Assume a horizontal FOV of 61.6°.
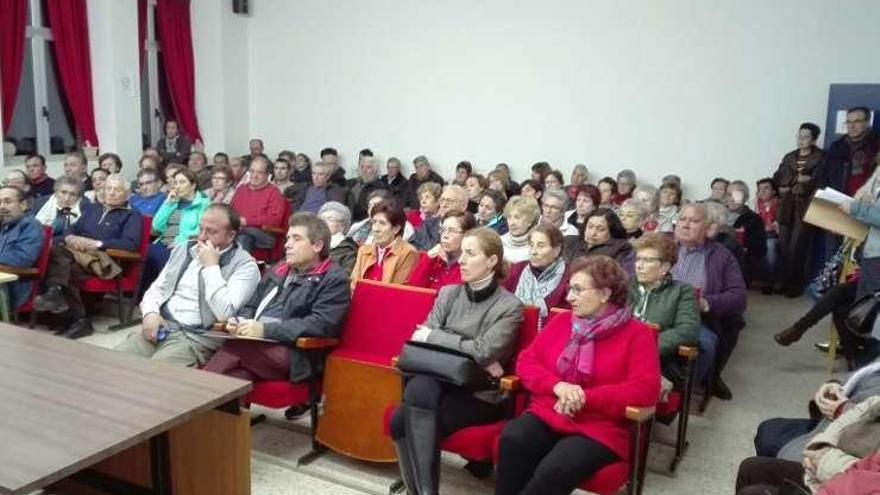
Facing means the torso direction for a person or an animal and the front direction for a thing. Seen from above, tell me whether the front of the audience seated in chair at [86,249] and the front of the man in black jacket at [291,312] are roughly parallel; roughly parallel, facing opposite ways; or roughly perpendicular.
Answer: roughly parallel

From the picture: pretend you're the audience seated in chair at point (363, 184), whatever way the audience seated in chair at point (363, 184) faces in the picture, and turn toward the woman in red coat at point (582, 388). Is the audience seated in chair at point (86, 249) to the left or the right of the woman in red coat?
right

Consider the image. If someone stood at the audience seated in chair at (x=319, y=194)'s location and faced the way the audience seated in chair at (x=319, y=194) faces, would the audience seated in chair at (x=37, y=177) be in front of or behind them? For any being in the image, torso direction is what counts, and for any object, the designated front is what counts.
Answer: in front

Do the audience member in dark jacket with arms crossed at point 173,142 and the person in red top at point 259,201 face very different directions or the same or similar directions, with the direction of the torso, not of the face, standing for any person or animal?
same or similar directions

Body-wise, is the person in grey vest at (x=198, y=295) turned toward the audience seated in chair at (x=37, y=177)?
no

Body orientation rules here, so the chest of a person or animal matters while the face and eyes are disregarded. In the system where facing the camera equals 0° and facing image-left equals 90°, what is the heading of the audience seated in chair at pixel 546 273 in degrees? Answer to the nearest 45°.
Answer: approximately 45°

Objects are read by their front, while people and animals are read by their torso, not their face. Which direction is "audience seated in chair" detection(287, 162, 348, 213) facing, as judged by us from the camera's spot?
facing the viewer and to the left of the viewer

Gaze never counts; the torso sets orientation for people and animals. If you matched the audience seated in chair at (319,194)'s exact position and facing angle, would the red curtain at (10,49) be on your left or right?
on your right

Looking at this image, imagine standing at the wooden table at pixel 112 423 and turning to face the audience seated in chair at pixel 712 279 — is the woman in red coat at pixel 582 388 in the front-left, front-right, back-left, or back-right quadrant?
front-right

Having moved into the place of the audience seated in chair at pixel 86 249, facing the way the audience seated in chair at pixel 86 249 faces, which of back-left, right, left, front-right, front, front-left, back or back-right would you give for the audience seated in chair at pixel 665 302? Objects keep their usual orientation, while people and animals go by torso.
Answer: left

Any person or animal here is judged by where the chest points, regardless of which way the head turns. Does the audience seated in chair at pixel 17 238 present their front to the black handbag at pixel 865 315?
no

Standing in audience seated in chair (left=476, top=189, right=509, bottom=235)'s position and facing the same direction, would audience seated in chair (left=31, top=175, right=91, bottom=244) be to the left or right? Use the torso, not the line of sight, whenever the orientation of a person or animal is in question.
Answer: on their right

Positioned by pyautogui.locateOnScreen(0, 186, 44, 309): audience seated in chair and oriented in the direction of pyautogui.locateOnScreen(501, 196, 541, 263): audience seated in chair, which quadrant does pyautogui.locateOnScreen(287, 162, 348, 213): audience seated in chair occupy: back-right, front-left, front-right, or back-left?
front-left

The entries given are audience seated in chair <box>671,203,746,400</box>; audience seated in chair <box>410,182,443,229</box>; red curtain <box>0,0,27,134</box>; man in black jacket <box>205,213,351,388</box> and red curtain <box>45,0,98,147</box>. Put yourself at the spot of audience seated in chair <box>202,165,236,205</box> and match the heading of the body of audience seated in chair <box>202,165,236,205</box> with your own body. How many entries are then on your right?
2

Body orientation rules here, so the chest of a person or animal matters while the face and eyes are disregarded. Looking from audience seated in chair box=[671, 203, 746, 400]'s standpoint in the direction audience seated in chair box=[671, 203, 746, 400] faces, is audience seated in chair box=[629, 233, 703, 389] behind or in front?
in front

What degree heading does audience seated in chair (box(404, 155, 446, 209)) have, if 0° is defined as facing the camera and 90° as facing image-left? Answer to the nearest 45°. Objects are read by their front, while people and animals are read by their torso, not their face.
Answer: approximately 45°

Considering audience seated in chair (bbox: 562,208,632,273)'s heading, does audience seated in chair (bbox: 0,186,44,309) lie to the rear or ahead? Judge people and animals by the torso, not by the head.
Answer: ahead

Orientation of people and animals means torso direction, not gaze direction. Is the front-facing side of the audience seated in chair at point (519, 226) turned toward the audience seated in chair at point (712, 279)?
no

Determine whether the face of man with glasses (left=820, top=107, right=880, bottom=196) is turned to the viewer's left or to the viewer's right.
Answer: to the viewer's left
